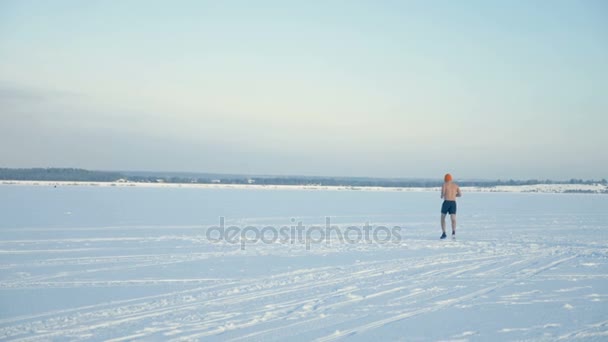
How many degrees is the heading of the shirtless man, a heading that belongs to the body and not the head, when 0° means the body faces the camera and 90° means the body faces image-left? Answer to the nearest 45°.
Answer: approximately 180°
